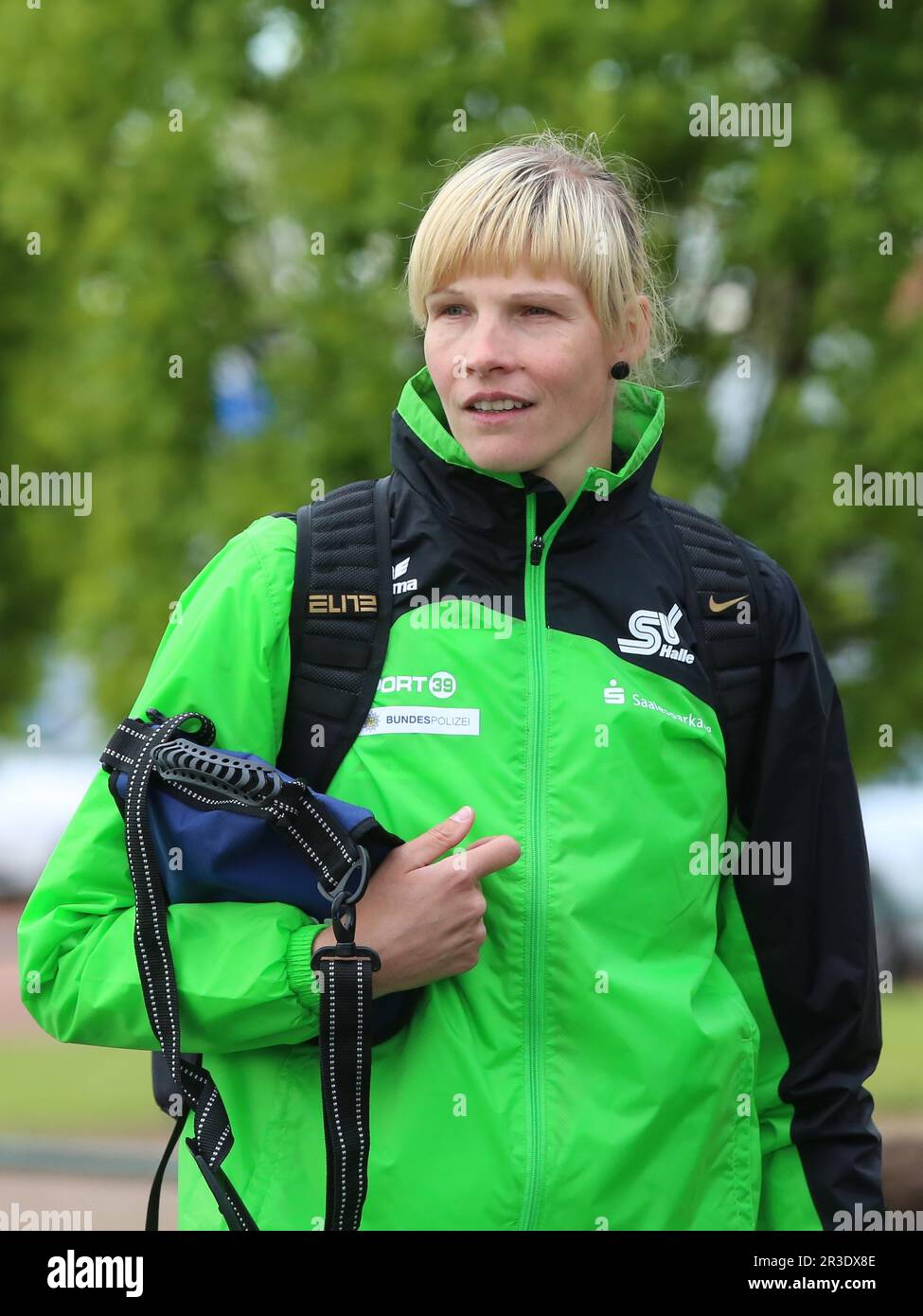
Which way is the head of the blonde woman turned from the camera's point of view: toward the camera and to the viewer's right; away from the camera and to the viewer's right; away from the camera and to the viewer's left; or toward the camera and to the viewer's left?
toward the camera and to the viewer's left

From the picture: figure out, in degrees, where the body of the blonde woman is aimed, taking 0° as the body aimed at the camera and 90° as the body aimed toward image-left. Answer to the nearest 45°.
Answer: approximately 0°
